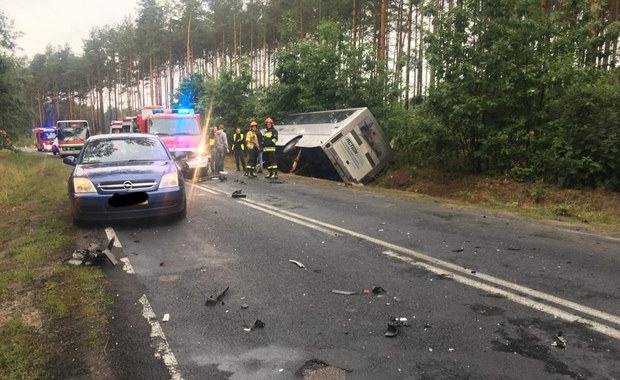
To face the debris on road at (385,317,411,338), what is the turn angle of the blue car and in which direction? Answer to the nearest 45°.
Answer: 0° — it already faces it

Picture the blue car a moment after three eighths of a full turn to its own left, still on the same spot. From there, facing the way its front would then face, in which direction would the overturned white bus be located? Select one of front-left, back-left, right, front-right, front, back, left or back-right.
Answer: front

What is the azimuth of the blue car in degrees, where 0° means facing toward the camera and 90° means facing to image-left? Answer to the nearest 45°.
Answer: approximately 0°

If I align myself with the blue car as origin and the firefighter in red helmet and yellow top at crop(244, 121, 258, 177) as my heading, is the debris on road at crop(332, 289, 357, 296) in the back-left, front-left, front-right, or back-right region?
back-right

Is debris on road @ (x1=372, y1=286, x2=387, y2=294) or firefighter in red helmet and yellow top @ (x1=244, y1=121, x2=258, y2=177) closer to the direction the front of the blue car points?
the debris on road

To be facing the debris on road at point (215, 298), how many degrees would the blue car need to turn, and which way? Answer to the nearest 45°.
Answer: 0° — it already faces it

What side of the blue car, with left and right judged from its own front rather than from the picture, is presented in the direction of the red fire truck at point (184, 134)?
back

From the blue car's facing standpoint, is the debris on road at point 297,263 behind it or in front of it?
in front

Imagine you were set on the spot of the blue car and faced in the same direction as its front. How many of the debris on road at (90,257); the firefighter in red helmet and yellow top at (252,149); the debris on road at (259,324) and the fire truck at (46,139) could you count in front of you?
2

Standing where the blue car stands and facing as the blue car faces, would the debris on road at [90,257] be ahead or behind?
ahead

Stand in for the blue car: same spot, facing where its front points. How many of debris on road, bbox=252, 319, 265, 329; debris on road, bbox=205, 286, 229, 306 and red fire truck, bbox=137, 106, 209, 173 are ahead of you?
2

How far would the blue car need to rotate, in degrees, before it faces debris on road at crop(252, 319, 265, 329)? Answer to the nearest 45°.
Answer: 0° — it already faces it

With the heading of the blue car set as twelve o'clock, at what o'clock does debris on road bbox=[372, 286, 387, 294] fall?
The debris on road is roughly at 11 o'clock from the blue car.

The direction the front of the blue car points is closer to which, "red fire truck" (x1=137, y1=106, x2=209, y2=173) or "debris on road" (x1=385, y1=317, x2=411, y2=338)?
the debris on road
